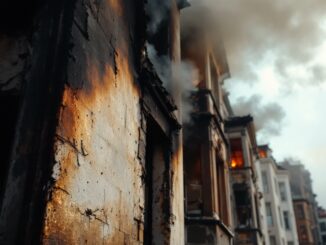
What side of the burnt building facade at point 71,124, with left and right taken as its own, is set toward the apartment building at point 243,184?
left

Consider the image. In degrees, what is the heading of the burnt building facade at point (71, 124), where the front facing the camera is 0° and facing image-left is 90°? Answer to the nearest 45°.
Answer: approximately 315°

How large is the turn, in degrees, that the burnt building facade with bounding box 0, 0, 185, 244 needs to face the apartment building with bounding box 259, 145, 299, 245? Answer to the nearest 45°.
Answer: approximately 90° to its left

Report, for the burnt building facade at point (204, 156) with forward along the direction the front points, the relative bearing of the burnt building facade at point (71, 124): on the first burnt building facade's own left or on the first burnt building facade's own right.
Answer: on the first burnt building facade's own right

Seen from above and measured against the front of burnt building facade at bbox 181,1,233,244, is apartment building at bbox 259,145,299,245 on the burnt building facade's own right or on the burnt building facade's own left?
on the burnt building facade's own left

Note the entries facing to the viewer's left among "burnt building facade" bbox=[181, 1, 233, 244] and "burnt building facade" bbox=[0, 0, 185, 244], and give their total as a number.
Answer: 0

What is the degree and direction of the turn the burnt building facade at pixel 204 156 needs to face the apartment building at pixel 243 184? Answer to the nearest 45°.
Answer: approximately 135° to its left

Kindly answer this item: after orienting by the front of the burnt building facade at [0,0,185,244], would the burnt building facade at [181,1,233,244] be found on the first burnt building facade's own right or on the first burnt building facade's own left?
on the first burnt building facade's own left
